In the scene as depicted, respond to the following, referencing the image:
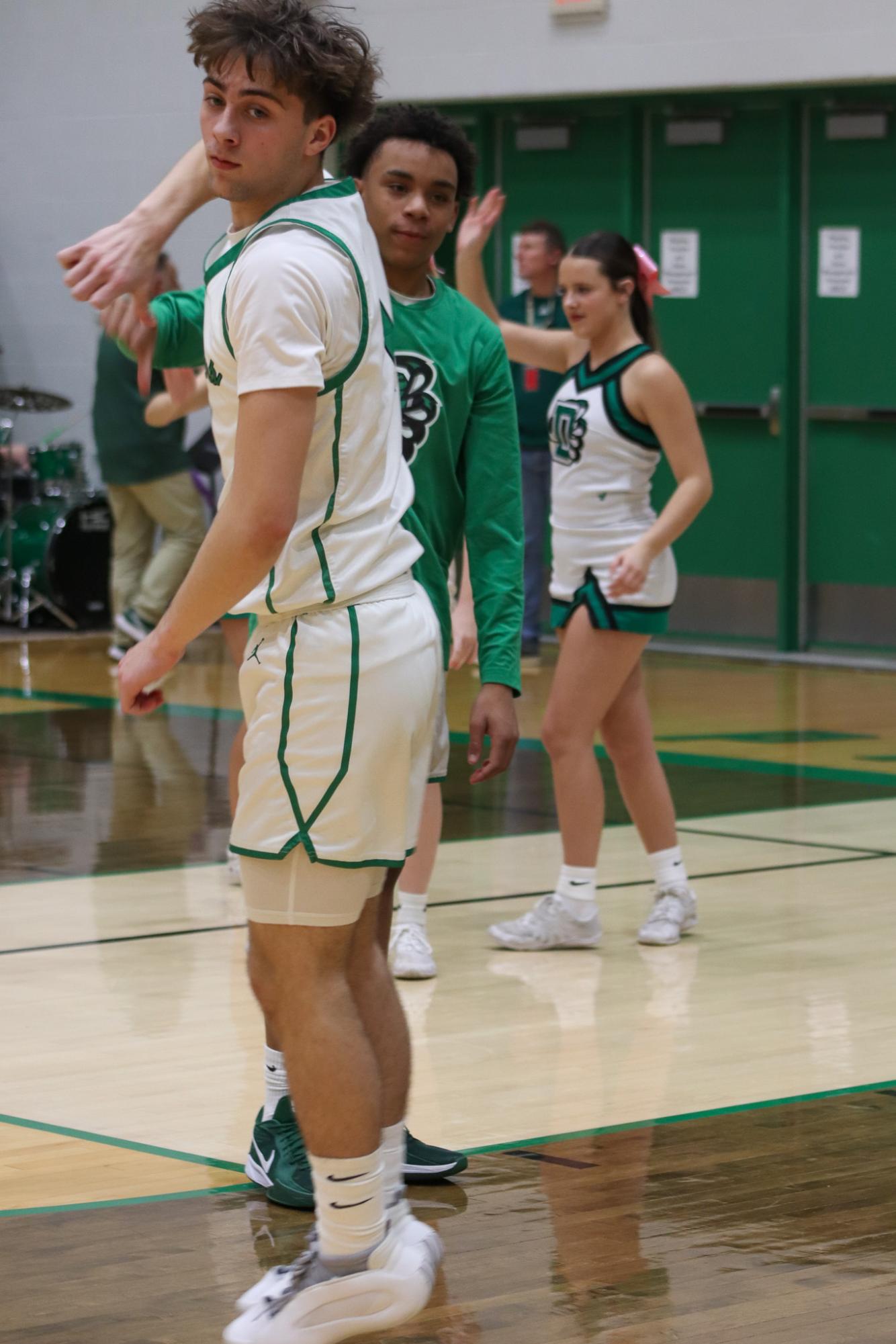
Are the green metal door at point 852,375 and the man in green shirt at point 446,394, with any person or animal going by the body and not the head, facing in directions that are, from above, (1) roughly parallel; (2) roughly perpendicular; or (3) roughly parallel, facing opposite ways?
roughly parallel

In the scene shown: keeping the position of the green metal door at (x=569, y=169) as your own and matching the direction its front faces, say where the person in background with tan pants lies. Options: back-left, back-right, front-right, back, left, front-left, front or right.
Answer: front-right

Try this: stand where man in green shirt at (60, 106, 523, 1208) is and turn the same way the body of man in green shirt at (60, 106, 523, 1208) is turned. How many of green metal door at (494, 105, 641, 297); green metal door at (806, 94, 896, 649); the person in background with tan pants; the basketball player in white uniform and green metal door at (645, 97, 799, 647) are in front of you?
1

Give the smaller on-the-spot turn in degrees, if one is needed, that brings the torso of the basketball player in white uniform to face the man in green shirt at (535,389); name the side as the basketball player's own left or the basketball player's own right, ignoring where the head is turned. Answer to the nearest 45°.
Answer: approximately 90° to the basketball player's own right

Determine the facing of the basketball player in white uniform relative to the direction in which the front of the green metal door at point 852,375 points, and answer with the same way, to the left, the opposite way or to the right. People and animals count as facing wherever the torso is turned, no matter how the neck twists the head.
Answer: to the right

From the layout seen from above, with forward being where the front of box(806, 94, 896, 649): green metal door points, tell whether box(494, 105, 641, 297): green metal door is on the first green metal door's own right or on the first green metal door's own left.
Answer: on the first green metal door's own right

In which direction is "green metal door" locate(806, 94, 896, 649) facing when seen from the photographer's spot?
facing the viewer

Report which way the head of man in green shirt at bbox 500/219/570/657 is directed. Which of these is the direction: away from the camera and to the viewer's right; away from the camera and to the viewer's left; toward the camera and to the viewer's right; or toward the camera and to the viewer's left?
toward the camera and to the viewer's left

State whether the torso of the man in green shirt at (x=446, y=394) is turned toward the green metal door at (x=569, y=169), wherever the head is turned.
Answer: no

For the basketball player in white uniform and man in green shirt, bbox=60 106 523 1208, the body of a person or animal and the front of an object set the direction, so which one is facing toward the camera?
the man in green shirt

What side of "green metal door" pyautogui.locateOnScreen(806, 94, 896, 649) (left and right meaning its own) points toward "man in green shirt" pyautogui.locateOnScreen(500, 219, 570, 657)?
right

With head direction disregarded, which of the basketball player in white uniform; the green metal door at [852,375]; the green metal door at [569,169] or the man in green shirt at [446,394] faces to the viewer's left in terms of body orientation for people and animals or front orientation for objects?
the basketball player in white uniform

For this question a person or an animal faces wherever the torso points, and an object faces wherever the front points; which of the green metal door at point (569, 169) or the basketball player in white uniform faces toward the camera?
the green metal door

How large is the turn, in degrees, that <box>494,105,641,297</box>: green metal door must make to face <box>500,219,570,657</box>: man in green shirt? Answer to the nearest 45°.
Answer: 0° — it already faces them

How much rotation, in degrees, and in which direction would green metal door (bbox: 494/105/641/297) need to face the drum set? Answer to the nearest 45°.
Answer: approximately 90° to its right

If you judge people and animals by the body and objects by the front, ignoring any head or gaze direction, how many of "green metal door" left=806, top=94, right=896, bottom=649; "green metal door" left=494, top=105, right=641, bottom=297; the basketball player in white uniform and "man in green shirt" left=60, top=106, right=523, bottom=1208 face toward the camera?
3

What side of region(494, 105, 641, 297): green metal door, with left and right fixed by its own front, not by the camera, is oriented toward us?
front

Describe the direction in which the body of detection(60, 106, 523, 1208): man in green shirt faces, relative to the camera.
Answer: toward the camera

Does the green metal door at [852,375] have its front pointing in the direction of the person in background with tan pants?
no
